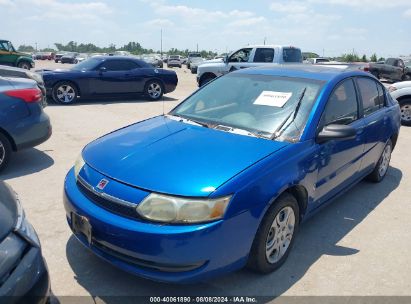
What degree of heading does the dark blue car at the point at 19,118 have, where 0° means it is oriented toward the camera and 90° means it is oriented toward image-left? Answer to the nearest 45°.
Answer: approximately 90°

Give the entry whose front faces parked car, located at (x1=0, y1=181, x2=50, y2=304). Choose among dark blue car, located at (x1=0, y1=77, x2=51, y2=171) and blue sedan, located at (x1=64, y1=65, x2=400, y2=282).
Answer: the blue sedan

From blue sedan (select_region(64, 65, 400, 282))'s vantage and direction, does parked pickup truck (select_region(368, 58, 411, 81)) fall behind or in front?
behind

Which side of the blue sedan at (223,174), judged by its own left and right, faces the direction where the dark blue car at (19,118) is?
right

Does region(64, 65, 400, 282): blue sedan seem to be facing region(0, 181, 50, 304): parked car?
yes

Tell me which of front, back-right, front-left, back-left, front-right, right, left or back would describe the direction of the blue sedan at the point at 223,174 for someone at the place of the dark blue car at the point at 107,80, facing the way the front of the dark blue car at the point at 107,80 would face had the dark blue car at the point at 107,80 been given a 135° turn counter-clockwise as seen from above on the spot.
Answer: front-right

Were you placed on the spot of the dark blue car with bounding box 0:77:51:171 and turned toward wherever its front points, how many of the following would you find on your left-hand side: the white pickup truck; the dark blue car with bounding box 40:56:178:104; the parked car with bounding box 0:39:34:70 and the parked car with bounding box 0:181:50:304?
1

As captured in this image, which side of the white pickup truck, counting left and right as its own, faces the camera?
left

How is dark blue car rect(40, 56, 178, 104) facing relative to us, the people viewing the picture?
facing to the left of the viewer

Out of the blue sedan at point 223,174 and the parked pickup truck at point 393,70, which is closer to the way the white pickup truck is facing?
the blue sedan

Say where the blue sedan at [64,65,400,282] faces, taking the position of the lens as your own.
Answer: facing the viewer and to the left of the viewer
